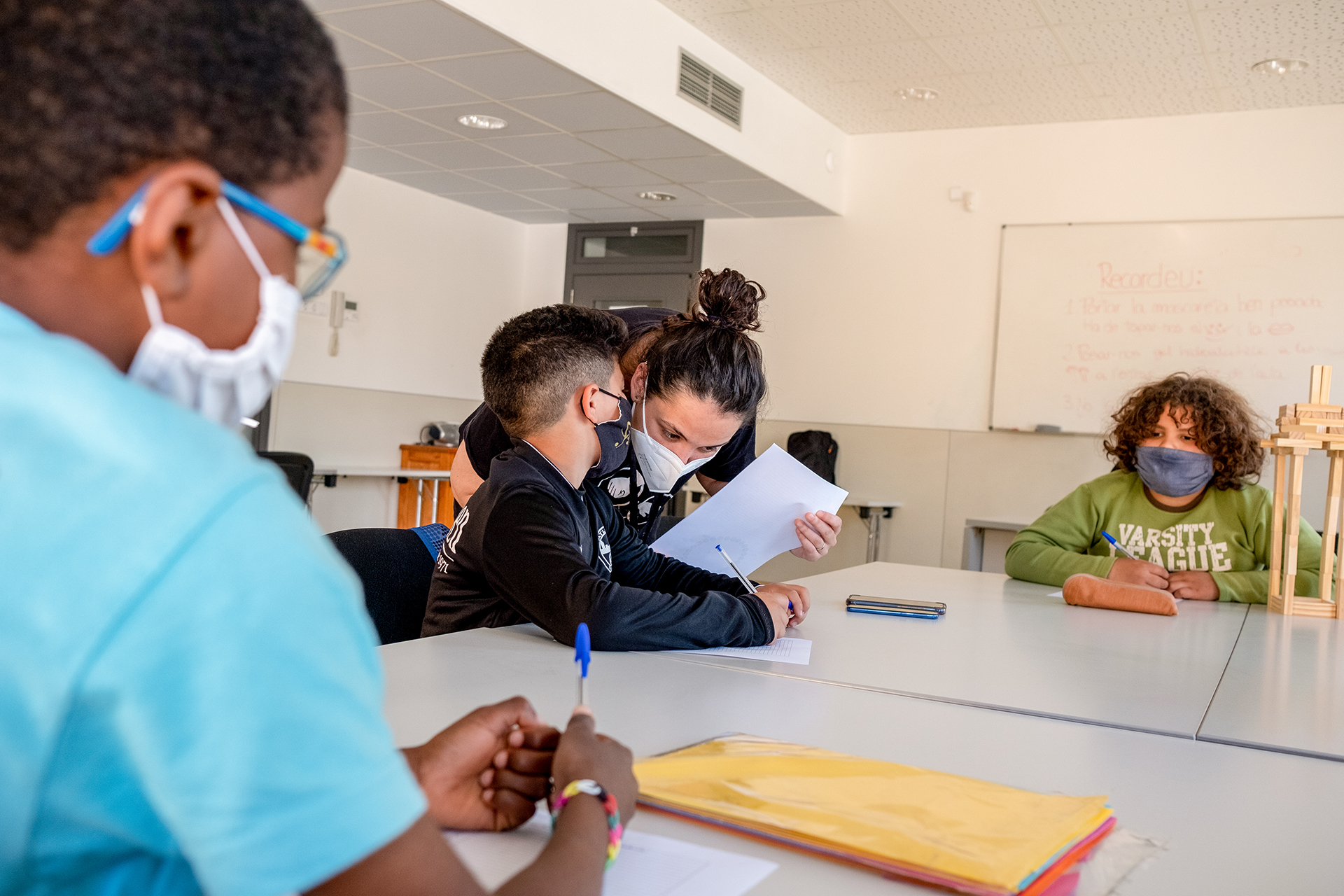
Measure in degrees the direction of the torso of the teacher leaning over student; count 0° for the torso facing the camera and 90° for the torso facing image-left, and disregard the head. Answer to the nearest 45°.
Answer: approximately 315°

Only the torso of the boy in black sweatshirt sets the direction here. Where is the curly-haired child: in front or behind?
in front

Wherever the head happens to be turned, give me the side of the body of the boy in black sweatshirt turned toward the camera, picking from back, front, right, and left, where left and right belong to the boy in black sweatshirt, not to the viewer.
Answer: right

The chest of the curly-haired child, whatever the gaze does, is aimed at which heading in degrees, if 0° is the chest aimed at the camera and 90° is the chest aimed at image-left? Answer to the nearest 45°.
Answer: approximately 0°

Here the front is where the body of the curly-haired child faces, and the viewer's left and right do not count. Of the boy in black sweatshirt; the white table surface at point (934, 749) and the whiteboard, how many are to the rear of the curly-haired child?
1

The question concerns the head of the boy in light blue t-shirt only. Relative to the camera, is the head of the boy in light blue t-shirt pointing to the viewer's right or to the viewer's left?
to the viewer's right

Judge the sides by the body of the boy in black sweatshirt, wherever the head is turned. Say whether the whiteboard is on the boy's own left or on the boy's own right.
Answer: on the boy's own left

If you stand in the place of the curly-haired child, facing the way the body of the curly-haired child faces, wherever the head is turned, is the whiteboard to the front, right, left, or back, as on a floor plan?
back

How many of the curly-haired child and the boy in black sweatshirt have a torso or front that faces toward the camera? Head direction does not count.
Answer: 1

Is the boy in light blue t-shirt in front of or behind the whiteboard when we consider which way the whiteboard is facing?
in front

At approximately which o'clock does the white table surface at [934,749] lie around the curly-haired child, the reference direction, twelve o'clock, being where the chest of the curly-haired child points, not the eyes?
The white table surface is roughly at 12 o'clock from the curly-haired child.

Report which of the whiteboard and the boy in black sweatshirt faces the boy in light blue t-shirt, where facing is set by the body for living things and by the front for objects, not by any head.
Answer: the whiteboard
